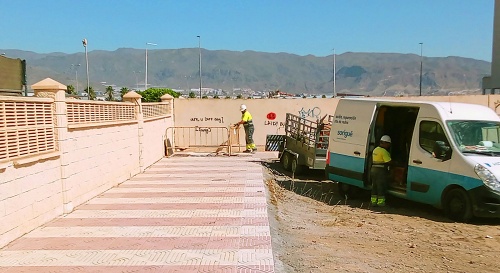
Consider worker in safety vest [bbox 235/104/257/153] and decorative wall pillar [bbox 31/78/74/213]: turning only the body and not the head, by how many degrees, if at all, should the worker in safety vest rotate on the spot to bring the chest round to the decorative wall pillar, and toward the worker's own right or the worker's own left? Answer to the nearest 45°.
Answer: approximately 90° to the worker's own left

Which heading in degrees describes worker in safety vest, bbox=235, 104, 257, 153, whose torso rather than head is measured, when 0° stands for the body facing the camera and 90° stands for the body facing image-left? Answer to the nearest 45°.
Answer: approximately 90°

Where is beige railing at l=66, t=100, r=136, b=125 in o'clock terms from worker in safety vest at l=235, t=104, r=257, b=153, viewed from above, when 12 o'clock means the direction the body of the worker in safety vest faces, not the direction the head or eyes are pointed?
The beige railing is roughly at 10 o'clock from the worker in safety vest.

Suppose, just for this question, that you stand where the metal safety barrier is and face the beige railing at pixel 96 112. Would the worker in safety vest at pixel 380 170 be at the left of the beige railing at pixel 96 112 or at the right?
left

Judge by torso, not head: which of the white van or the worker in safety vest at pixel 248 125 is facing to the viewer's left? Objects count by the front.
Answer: the worker in safety vest

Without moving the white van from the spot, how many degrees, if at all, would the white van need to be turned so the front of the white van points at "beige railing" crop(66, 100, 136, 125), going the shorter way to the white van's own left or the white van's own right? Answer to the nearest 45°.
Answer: approximately 135° to the white van's own right

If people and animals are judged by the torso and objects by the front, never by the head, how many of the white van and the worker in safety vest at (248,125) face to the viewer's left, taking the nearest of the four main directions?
1

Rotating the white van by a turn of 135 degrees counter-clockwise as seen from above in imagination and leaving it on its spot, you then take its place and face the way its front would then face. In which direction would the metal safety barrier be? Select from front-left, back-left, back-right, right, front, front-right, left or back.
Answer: front-left

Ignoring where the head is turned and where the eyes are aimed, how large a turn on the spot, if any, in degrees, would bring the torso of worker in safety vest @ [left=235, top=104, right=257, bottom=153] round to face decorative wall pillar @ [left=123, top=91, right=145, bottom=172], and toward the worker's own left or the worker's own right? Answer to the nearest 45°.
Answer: approximately 45° to the worker's own left

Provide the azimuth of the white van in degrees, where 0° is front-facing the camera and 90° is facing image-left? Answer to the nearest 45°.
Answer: approximately 315°

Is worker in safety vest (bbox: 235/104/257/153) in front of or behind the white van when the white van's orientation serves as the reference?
behind

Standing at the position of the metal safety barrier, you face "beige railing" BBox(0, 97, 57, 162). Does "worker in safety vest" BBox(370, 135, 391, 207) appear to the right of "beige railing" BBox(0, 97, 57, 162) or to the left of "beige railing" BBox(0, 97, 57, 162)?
left

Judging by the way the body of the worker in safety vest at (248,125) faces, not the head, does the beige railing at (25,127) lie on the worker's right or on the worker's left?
on the worker's left
